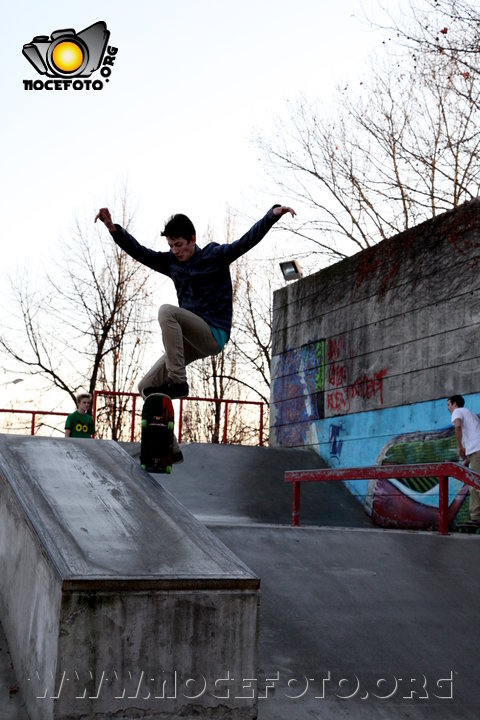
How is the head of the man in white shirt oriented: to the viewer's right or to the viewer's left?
to the viewer's left

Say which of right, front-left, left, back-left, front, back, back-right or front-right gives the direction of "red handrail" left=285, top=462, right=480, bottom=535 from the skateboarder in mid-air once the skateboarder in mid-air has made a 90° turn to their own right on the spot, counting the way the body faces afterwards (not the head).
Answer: right

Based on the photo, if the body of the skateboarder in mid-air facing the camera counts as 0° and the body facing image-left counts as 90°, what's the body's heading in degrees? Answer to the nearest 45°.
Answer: approximately 45°

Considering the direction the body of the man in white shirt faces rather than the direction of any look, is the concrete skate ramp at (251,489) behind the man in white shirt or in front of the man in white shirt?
in front

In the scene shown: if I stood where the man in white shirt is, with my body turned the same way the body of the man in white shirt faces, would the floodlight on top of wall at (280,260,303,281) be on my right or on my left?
on my right

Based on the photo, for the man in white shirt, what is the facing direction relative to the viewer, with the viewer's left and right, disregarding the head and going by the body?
facing to the left of the viewer
